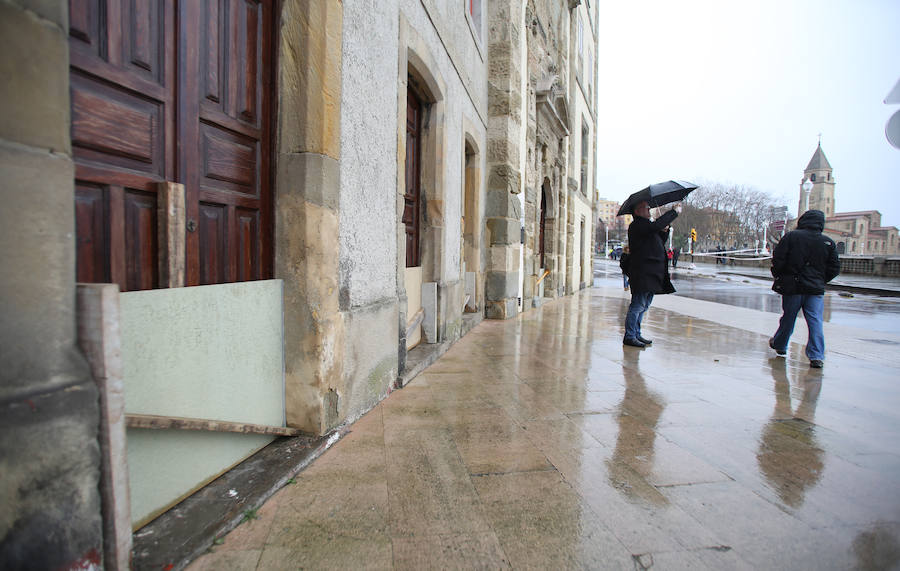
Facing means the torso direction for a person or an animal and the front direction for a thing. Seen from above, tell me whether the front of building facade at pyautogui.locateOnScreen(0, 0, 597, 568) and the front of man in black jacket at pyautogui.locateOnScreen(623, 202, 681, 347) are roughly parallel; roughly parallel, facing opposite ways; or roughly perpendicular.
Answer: roughly parallel

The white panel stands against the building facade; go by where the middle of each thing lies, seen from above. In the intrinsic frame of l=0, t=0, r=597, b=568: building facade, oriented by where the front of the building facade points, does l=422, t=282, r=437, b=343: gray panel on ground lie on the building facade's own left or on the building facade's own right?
on the building facade's own left

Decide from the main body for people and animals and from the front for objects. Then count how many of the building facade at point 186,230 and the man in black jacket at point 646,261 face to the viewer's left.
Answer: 0

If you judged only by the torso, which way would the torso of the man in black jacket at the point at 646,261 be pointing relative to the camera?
to the viewer's right

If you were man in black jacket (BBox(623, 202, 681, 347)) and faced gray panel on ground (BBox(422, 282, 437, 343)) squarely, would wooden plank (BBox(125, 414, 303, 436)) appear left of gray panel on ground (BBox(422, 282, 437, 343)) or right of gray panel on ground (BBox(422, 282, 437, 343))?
left

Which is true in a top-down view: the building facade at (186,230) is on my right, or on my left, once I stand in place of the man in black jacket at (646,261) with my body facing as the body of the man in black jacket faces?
on my right

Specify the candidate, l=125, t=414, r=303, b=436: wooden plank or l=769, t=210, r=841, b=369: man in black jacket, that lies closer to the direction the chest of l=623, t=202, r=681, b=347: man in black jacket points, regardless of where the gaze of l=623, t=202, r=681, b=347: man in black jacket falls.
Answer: the man in black jacket

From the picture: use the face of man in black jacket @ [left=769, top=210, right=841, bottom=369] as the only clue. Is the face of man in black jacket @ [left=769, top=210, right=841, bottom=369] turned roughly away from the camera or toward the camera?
away from the camera

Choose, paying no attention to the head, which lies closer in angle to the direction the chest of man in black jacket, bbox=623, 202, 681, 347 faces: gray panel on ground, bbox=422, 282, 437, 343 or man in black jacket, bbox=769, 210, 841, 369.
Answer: the man in black jacket

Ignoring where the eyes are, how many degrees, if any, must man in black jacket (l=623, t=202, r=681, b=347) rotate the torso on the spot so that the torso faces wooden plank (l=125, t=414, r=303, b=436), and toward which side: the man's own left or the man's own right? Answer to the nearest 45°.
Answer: approximately 90° to the man's own right

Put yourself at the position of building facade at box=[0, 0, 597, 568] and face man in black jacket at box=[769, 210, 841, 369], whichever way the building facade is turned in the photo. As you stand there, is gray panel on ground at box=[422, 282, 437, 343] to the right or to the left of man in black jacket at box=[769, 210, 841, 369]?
left

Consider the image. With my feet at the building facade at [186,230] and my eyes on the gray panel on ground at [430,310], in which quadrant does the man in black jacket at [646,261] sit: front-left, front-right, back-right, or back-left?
front-right
